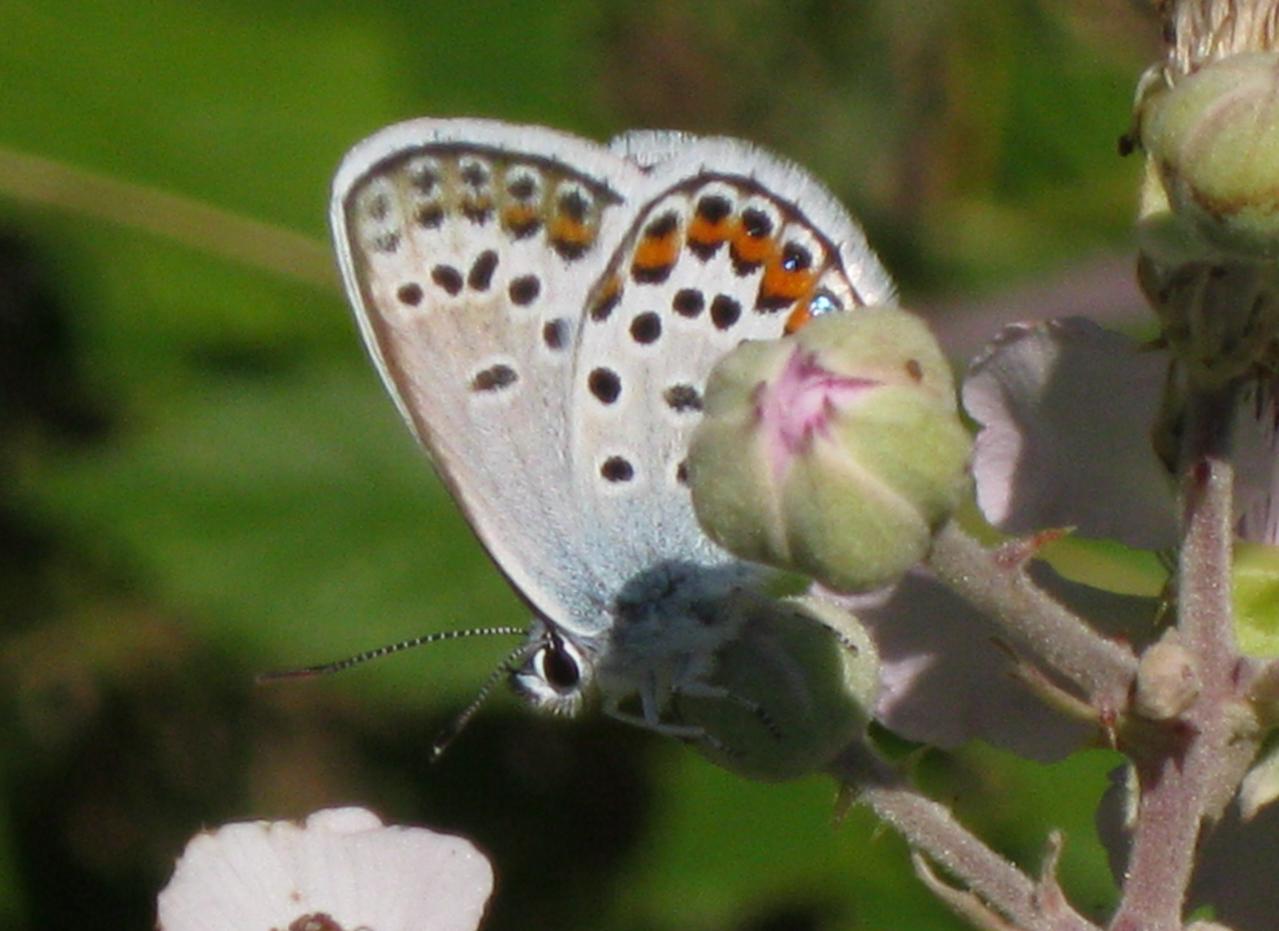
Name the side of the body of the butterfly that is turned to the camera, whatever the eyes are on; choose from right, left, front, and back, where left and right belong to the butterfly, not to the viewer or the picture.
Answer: left

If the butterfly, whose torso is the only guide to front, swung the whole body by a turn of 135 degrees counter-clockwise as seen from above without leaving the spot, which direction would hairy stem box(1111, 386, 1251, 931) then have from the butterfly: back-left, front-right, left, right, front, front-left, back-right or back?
front

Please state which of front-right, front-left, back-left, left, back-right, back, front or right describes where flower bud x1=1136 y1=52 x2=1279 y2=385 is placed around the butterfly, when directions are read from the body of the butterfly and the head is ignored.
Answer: back-left

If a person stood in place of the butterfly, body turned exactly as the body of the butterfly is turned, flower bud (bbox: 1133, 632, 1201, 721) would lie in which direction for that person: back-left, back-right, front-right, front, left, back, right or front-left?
back-left

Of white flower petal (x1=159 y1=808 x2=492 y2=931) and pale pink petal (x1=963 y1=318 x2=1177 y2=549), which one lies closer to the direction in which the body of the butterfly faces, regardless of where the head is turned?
the white flower petal

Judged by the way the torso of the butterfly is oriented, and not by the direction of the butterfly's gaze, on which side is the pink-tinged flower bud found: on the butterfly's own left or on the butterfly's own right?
on the butterfly's own left
